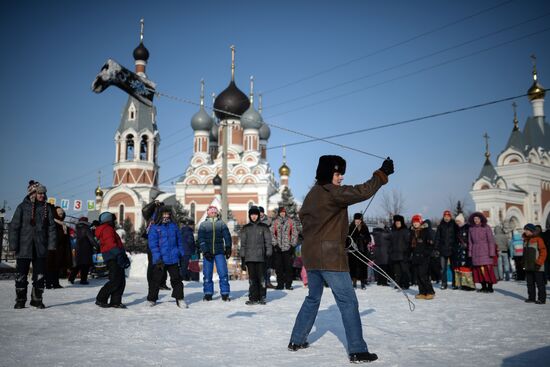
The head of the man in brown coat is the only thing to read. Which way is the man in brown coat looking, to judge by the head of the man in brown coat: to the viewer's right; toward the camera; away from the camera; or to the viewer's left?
to the viewer's right

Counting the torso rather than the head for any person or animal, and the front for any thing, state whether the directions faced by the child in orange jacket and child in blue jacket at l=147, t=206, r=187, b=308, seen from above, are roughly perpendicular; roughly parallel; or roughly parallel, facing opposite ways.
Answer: roughly perpendicular

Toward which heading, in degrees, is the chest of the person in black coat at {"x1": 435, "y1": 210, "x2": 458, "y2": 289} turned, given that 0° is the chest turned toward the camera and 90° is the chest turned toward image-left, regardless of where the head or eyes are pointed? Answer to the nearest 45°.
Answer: approximately 0°

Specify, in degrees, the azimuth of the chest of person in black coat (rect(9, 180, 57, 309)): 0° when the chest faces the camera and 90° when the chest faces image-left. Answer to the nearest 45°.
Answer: approximately 315°

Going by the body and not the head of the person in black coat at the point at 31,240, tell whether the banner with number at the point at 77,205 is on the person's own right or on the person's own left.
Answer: on the person's own left

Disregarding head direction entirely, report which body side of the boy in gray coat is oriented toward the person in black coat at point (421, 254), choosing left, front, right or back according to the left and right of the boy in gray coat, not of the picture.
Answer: left

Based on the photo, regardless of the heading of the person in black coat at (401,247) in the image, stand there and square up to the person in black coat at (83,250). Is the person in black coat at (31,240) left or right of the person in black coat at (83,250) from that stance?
left

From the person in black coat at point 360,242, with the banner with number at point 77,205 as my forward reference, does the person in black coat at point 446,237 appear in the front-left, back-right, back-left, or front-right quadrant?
back-right
